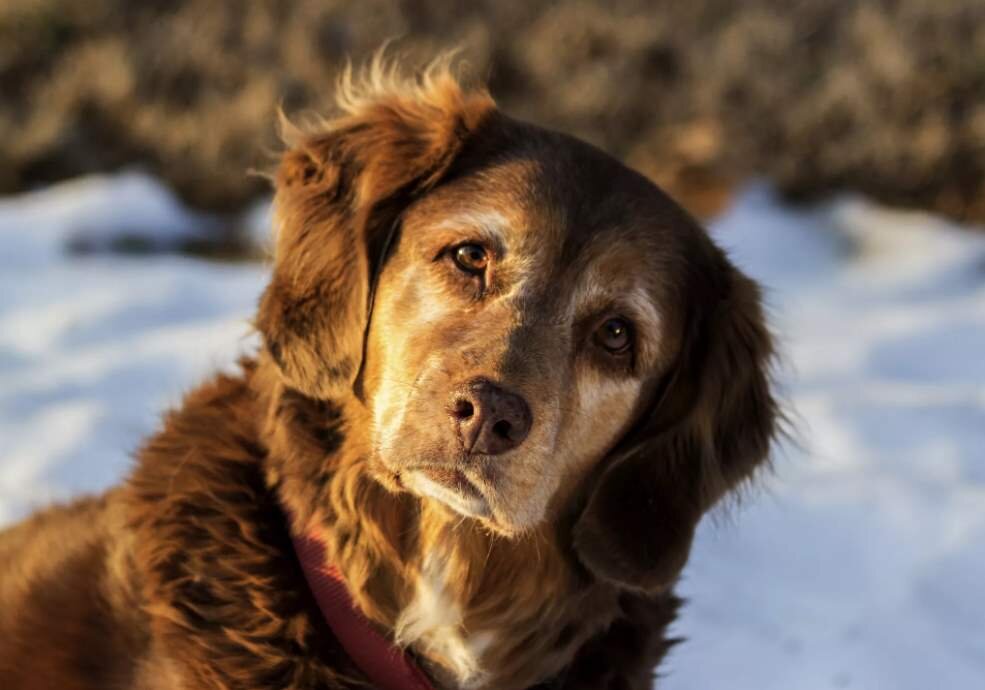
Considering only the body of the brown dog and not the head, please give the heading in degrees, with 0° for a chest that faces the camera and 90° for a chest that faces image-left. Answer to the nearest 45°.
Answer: approximately 315°
